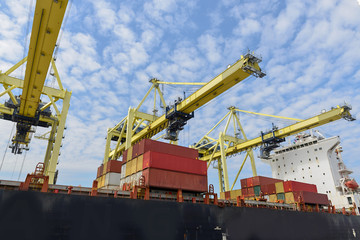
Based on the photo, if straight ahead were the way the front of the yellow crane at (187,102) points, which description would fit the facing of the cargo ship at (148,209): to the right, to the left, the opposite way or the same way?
to the right

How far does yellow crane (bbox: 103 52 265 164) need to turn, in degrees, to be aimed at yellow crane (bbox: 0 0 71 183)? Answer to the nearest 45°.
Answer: approximately 135° to its right

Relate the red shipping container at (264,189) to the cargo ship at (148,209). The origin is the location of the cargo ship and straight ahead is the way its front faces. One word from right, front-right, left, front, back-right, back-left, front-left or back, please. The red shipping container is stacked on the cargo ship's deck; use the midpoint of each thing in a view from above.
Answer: back

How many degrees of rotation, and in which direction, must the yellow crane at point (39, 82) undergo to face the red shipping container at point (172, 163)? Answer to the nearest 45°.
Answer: approximately 45° to its left

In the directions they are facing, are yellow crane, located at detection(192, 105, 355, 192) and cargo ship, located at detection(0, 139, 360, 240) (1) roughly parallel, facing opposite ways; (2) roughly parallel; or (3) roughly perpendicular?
roughly perpendicular

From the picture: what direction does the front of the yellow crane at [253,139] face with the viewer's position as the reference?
facing the viewer and to the right of the viewer

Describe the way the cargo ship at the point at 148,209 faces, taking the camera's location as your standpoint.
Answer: facing the viewer and to the left of the viewer

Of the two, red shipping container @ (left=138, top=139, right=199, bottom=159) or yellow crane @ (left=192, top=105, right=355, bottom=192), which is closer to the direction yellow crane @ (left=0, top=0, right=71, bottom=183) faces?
the red shipping container

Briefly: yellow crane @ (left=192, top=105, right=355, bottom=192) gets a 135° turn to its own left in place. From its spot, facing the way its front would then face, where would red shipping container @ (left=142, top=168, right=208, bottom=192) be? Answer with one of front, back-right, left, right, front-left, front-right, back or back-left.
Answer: back
